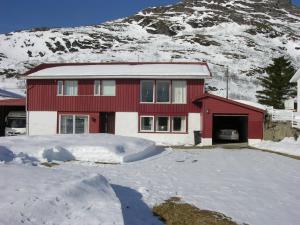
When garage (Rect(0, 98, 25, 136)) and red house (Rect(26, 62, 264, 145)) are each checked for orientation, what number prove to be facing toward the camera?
2

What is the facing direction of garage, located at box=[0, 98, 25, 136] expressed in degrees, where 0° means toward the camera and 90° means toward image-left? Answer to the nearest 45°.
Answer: approximately 0°

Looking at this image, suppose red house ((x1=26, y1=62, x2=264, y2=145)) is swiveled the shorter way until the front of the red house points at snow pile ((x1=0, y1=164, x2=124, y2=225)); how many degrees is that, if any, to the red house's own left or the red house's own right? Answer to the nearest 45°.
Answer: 0° — it already faces it

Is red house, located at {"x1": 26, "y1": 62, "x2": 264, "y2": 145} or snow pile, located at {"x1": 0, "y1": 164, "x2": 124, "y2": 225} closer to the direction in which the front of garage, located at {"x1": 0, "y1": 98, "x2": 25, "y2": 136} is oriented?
the snow pile

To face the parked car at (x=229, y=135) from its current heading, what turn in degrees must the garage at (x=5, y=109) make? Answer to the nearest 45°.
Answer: approximately 45° to its left

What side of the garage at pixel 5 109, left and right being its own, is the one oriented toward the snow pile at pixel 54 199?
front

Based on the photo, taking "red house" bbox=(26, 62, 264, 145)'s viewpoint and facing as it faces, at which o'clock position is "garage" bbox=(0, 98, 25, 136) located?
The garage is roughly at 4 o'clock from the red house.

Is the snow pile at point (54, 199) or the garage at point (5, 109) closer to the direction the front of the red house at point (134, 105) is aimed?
the snow pile

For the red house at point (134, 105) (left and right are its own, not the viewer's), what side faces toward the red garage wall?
left

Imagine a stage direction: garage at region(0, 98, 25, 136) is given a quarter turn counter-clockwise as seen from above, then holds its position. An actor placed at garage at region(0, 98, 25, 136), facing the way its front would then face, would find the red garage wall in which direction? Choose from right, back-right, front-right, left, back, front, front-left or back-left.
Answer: front-right
